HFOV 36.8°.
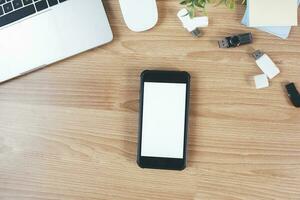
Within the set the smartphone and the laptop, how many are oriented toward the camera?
2

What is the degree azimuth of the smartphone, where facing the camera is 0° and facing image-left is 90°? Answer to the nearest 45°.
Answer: approximately 0°

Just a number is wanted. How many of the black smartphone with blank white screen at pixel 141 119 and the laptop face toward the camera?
2
